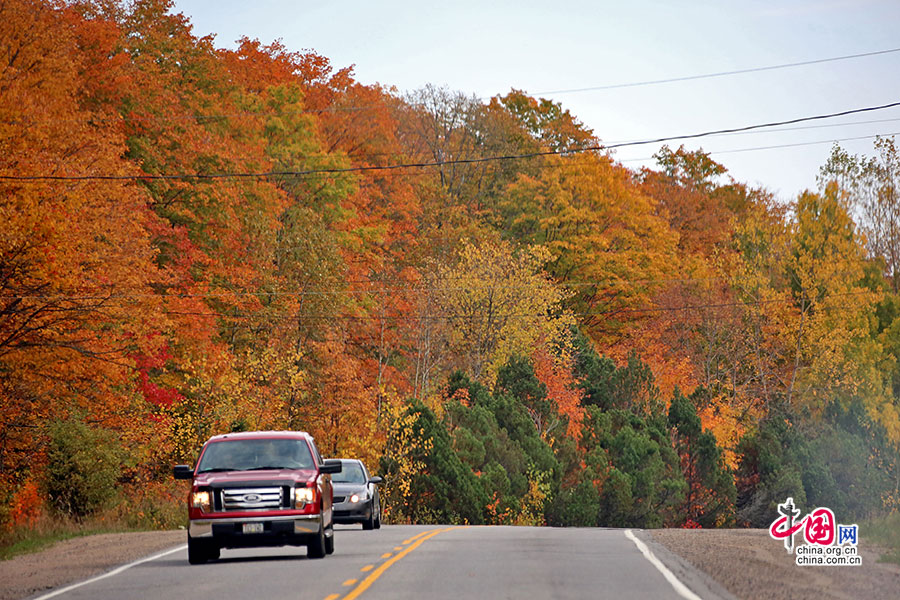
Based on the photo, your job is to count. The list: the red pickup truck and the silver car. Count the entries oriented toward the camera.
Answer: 2

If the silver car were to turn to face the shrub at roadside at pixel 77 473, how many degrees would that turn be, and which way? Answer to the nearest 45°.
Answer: approximately 135° to its right

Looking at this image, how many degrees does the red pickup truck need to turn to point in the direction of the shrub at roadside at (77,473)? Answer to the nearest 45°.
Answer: approximately 180°

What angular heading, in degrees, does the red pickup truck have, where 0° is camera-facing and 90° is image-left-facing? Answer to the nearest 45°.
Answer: approximately 0°

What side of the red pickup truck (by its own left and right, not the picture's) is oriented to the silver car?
back

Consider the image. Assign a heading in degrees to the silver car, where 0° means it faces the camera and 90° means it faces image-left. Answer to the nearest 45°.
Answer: approximately 0°

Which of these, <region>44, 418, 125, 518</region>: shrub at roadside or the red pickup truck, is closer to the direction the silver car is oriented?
the red pickup truck

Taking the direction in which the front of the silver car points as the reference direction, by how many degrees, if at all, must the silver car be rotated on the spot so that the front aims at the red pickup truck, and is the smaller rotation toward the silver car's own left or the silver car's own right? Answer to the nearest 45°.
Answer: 0° — it already faces it
